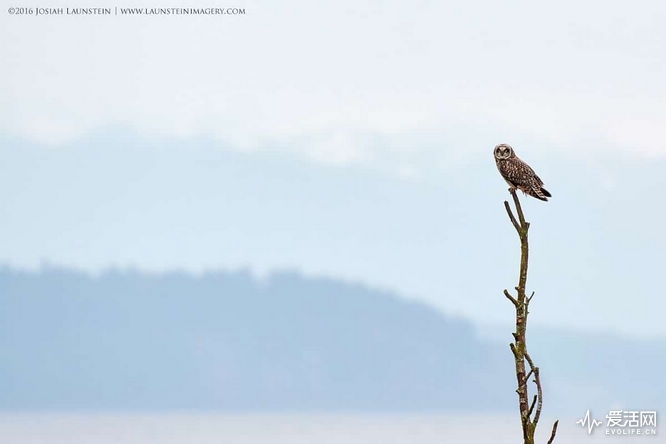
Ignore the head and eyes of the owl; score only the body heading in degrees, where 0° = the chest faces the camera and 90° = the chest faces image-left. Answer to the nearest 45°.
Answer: approximately 90°
